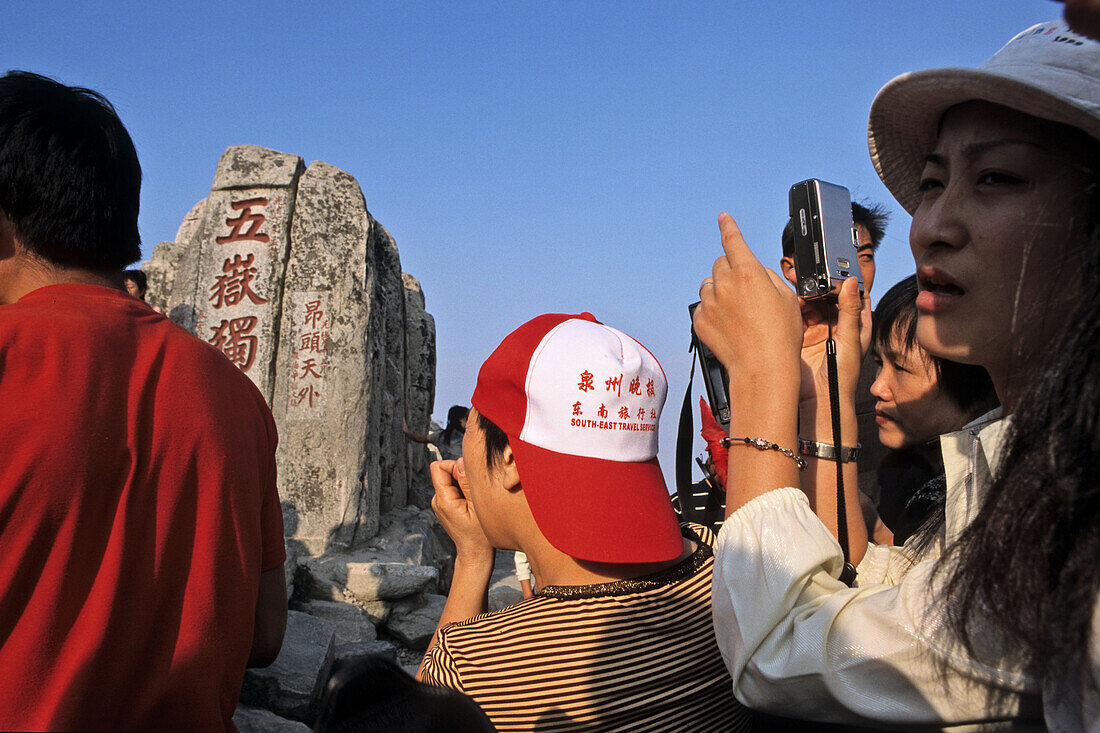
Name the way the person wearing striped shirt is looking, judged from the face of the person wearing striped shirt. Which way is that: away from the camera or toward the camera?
away from the camera

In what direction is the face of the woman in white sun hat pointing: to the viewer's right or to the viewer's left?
to the viewer's left

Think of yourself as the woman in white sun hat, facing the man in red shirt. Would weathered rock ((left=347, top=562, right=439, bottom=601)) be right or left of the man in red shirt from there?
right

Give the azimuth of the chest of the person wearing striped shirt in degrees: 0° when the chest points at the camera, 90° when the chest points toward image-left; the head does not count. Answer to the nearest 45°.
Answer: approximately 135°

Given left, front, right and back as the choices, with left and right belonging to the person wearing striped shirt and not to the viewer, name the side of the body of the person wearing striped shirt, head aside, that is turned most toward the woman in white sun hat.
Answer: back

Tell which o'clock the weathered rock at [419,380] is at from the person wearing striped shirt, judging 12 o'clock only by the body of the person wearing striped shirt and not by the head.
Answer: The weathered rock is roughly at 1 o'clock from the person wearing striped shirt.

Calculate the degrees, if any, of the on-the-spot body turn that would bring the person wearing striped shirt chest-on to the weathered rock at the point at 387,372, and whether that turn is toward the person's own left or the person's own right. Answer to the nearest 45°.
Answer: approximately 45° to the person's own right
